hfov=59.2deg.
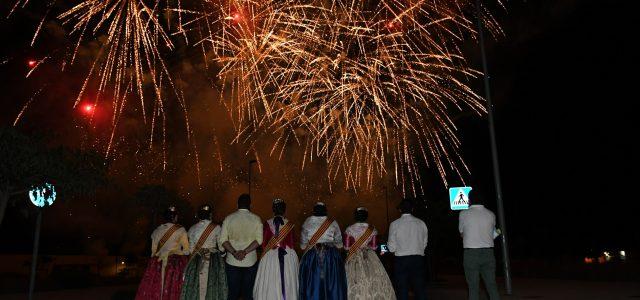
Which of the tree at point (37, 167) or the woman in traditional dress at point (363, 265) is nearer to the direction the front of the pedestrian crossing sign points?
the woman in traditional dress

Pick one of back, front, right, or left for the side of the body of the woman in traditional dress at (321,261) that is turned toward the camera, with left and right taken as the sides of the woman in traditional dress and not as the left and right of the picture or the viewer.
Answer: back

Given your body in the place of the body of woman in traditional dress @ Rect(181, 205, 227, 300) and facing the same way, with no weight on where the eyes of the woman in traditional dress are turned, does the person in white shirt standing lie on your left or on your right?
on your right

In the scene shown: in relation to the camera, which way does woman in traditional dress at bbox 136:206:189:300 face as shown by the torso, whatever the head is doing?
away from the camera

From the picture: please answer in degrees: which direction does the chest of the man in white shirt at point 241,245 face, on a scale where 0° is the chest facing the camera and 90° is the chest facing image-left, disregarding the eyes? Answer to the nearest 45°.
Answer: approximately 180°

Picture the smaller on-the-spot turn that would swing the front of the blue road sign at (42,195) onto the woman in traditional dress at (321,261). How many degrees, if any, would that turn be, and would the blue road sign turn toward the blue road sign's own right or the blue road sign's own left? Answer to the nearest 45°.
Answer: approximately 45° to the blue road sign's own left

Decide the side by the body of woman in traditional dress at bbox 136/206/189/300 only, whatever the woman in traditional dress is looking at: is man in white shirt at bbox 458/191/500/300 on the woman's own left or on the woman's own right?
on the woman's own right

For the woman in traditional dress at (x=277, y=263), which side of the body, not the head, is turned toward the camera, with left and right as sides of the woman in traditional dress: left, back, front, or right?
back

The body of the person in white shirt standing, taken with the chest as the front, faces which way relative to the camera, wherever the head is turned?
away from the camera

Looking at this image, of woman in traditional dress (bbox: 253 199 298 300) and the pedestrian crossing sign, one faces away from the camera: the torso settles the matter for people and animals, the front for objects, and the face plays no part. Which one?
the woman in traditional dress

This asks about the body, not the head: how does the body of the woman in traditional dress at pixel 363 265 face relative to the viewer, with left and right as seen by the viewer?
facing away from the viewer

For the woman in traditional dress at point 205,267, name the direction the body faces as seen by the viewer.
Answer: away from the camera

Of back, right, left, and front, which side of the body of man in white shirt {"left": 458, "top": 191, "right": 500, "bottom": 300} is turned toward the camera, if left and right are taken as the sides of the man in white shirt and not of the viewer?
back

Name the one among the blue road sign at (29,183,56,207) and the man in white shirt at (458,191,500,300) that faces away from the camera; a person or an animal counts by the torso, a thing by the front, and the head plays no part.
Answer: the man in white shirt
